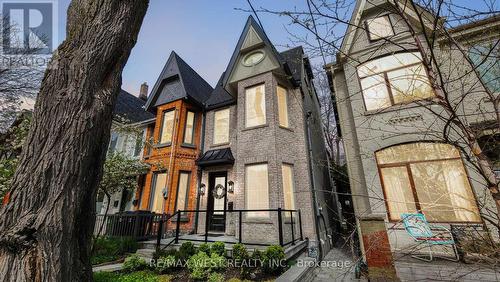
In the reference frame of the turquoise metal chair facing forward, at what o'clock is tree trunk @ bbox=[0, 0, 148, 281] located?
The tree trunk is roughly at 3 o'clock from the turquoise metal chair.

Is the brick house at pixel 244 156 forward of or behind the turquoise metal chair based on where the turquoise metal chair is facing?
behind

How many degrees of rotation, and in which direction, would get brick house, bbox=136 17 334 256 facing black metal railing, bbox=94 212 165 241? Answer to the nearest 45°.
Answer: approximately 45° to its right

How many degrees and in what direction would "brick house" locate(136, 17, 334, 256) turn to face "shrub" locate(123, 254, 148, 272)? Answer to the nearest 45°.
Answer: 0° — it already faces it

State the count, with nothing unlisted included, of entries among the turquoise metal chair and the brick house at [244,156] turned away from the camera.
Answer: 0

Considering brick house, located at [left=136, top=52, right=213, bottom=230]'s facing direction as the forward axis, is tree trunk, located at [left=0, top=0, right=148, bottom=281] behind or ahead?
ahead

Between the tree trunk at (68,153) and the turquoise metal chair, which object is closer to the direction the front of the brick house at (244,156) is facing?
the tree trunk

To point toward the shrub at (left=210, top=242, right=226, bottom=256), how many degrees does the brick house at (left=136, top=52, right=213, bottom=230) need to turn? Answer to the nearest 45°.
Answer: approximately 45° to its left

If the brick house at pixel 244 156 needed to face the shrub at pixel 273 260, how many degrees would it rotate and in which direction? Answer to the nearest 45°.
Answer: approximately 45° to its left
